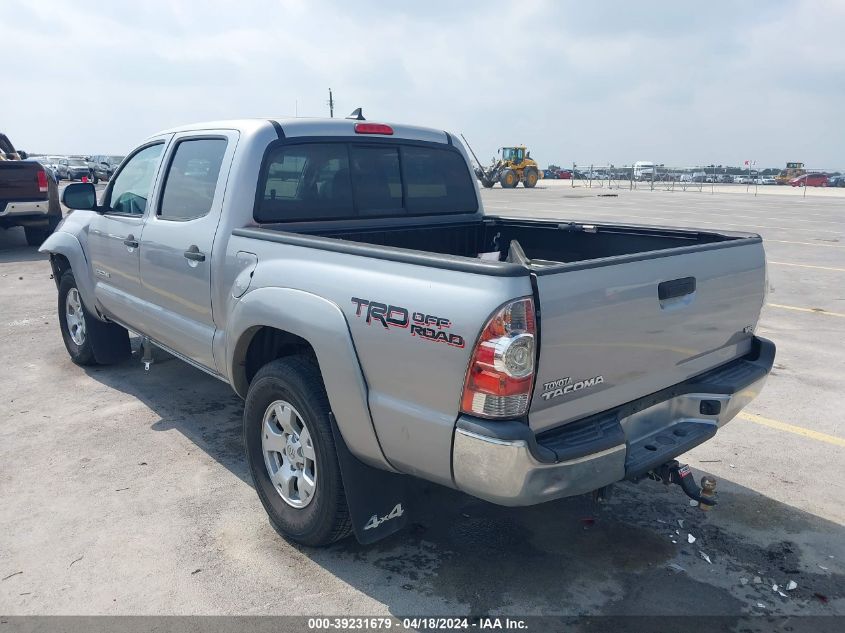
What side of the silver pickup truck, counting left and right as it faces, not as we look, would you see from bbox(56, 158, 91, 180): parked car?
front

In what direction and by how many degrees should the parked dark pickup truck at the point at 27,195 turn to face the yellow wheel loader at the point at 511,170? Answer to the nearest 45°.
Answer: approximately 45° to its right

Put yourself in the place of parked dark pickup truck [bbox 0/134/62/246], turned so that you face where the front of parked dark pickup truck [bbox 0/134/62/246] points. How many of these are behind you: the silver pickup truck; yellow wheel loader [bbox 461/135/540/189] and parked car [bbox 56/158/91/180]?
1

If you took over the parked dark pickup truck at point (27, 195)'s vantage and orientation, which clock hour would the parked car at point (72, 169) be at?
the parked car at point (72, 169) is roughly at 12 o'clock from the parked dark pickup truck at point (27, 195).

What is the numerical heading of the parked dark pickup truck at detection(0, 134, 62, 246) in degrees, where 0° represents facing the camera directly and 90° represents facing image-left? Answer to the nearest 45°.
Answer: approximately 180°

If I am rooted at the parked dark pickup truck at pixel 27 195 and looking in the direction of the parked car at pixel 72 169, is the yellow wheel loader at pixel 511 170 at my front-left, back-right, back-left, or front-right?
front-right

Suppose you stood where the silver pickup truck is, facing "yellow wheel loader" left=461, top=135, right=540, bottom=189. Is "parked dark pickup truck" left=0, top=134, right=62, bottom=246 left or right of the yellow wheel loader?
left

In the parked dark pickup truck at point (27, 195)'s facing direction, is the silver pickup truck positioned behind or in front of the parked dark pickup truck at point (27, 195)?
behind

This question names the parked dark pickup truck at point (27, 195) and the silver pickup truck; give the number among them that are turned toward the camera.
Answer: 0

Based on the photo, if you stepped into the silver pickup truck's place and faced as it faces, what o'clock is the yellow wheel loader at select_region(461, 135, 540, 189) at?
The yellow wheel loader is roughly at 2 o'clock from the silver pickup truck.

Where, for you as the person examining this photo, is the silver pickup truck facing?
facing away from the viewer and to the left of the viewer

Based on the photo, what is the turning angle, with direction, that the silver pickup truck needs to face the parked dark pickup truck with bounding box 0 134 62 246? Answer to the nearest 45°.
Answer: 0° — it already faces it

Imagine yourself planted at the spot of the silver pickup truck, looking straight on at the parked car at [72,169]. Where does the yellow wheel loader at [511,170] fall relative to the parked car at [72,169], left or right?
right
